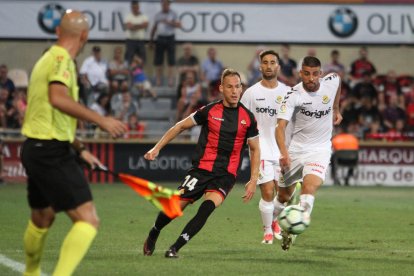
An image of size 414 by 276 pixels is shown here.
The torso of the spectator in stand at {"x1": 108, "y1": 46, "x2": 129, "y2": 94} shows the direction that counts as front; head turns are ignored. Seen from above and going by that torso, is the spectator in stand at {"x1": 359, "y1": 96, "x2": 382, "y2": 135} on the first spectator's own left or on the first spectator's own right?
on the first spectator's own left

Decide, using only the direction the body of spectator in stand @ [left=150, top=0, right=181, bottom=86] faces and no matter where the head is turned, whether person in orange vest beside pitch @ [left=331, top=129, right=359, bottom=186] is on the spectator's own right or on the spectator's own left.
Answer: on the spectator's own left

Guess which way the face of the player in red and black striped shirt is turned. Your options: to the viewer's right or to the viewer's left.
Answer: to the viewer's right

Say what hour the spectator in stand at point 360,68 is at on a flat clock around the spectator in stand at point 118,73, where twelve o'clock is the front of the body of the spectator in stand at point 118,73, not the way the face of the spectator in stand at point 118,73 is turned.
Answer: the spectator in stand at point 360,68 is roughly at 9 o'clock from the spectator in stand at point 118,73.

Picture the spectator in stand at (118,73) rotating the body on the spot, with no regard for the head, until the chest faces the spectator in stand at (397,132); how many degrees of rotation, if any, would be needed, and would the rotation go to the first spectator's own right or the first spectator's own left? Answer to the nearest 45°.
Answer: approximately 90° to the first spectator's own left

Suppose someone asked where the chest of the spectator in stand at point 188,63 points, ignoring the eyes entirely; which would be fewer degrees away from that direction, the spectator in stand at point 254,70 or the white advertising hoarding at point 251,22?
the spectator in stand

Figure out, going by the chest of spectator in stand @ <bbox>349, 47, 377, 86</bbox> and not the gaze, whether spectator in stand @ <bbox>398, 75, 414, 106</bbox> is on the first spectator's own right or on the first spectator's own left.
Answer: on the first spectator's own left

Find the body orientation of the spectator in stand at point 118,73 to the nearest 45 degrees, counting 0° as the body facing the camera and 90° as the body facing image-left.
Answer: approximately 0°

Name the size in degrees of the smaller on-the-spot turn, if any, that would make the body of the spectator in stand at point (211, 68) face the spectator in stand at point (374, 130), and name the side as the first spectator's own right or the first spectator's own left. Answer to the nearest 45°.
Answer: approximately 90° to the first spectator's own left

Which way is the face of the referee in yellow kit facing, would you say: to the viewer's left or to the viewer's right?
to the viewer's right
